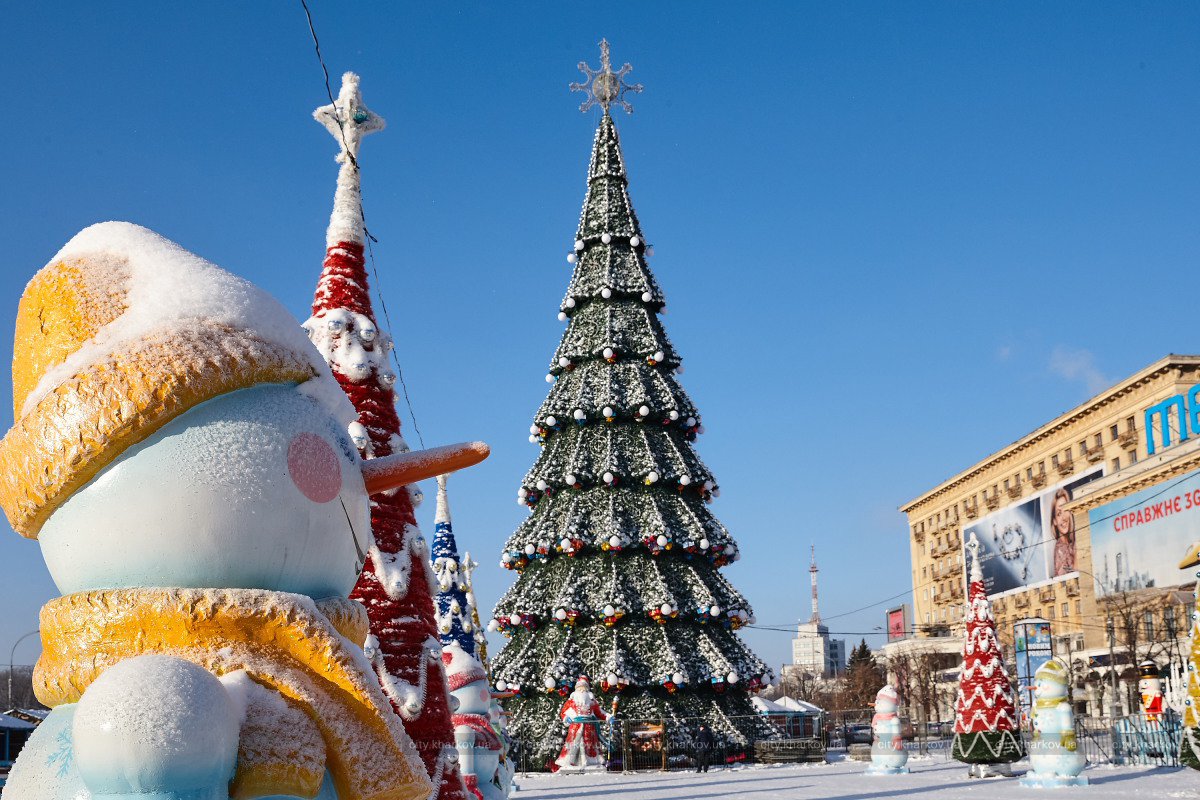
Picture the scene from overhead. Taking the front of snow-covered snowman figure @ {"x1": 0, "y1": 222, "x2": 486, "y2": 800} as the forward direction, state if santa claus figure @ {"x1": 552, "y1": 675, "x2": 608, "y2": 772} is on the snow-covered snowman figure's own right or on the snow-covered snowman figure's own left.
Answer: on the snow-covered snowman figure's own left

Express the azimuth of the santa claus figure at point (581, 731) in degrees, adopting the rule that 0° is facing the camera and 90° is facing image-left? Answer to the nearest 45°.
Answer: approximately 0°

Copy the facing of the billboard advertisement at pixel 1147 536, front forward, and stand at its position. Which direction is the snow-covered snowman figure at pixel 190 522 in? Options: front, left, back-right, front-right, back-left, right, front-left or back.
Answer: front-left

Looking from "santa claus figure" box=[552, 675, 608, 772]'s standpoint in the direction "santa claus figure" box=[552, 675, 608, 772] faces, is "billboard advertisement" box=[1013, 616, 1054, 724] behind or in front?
behind

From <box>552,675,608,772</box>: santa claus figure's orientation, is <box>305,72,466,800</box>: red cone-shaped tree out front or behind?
out front

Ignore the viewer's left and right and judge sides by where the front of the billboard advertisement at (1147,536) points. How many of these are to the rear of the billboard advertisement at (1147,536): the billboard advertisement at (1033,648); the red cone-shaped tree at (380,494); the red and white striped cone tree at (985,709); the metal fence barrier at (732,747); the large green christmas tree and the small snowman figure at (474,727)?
0

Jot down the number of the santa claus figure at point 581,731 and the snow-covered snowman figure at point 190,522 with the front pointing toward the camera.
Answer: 1

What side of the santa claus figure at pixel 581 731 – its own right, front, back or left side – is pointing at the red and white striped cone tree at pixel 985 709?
left

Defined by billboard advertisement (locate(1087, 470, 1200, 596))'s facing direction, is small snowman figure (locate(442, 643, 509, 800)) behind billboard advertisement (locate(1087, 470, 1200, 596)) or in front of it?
in front

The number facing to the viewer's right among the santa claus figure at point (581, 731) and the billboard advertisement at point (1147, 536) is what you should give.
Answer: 0

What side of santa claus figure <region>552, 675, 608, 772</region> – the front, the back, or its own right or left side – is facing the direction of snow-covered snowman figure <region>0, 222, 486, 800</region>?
front
